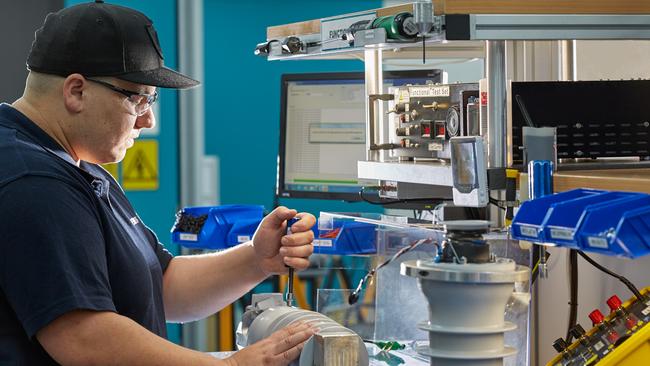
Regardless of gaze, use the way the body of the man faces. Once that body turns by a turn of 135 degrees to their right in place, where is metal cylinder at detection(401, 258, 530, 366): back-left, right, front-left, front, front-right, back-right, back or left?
left

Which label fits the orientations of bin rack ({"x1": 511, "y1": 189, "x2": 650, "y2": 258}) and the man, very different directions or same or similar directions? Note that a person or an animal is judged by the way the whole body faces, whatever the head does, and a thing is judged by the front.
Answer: very different directions

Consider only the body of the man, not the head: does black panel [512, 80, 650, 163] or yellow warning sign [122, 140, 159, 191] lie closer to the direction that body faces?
the black panel

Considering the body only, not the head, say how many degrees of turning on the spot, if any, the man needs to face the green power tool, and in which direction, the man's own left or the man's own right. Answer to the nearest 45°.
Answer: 0° — they already face it

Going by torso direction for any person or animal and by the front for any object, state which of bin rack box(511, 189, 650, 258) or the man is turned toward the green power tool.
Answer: the man

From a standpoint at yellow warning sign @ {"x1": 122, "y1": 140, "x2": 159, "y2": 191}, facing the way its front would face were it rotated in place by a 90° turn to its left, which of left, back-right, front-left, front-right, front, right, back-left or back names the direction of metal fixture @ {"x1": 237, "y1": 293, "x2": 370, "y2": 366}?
right

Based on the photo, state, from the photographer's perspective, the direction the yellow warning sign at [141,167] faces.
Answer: facing the viewer

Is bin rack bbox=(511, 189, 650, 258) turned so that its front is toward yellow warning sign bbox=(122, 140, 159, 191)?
no

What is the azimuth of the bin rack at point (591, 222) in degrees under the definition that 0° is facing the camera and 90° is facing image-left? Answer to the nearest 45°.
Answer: approximately 45°

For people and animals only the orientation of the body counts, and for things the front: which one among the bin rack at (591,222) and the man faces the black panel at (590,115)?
the man

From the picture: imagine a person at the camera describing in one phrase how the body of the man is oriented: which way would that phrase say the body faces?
to the viewer's right

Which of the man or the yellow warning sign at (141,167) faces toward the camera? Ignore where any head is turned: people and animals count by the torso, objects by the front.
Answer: the yellow warning sign

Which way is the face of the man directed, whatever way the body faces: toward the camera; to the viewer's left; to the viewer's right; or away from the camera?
to the viewer's right
